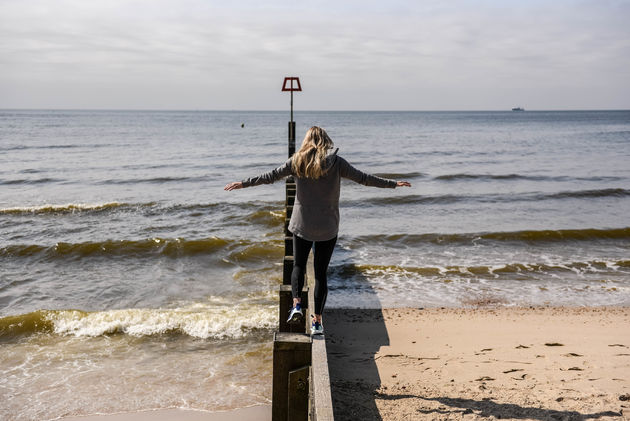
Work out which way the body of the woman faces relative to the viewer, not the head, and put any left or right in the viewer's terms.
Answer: facing away from the viewer

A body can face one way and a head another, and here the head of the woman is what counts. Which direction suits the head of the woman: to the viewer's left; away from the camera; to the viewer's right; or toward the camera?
away from the camera
